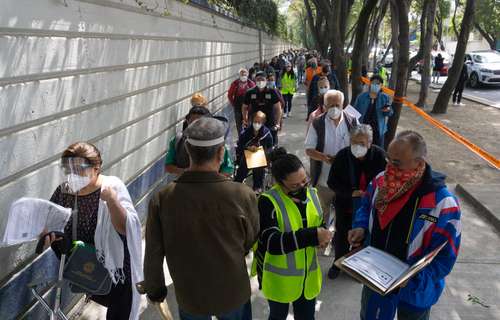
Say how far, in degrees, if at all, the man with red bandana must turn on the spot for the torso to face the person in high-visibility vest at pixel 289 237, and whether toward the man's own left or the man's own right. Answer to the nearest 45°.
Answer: approximately 45° to the man's own right

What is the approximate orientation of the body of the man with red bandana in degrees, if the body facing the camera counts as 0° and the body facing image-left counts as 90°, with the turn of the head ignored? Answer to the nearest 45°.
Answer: approximately 45°

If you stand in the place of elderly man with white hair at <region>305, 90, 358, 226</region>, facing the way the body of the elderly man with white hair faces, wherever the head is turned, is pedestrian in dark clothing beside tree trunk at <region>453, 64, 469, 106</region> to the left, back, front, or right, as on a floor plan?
back

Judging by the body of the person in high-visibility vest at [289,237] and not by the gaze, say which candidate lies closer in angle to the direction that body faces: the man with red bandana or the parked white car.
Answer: the man with red bandana

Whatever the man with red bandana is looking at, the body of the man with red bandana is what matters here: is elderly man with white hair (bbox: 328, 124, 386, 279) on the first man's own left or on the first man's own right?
on the first man's own right

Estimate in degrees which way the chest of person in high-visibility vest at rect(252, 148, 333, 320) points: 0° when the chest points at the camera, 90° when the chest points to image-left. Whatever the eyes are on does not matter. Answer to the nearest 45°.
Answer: approximately 315°

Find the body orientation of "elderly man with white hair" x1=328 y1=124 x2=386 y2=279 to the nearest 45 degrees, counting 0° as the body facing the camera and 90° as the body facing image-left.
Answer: approximately 0°

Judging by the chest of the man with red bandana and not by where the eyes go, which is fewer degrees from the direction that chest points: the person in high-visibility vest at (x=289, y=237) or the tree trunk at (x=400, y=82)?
the person in high-visibility vest

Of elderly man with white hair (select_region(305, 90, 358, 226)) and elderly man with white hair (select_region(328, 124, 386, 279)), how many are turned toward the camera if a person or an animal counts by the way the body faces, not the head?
2

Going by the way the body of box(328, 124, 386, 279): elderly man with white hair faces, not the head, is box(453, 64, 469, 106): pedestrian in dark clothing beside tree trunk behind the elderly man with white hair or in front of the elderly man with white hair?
behind

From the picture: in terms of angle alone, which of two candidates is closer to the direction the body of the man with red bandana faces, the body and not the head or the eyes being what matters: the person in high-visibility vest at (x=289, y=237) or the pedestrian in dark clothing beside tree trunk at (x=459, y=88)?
the person in high-visibility vest

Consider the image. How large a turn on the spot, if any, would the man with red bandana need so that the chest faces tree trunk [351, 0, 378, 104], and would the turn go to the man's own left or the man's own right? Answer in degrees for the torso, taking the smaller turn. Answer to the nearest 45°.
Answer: approximately 135° to the man's own right
